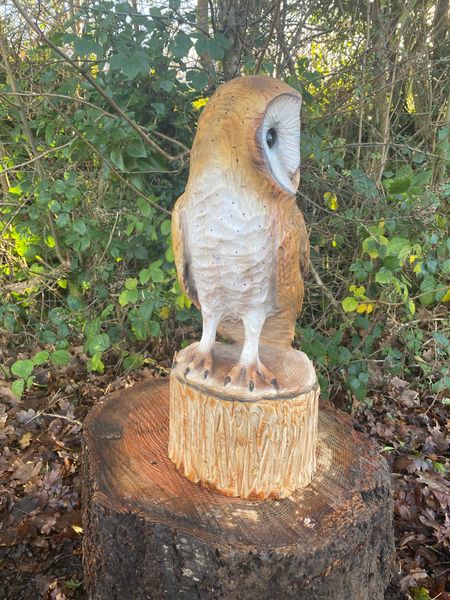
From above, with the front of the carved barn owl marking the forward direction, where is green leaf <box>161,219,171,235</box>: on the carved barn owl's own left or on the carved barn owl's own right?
on the carved barn owl's own right

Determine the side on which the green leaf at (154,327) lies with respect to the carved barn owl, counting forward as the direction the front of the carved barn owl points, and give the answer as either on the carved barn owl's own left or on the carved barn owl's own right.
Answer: on the carved barn owl's own right

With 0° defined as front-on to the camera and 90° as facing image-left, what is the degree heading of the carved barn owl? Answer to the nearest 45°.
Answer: approximately 45°
